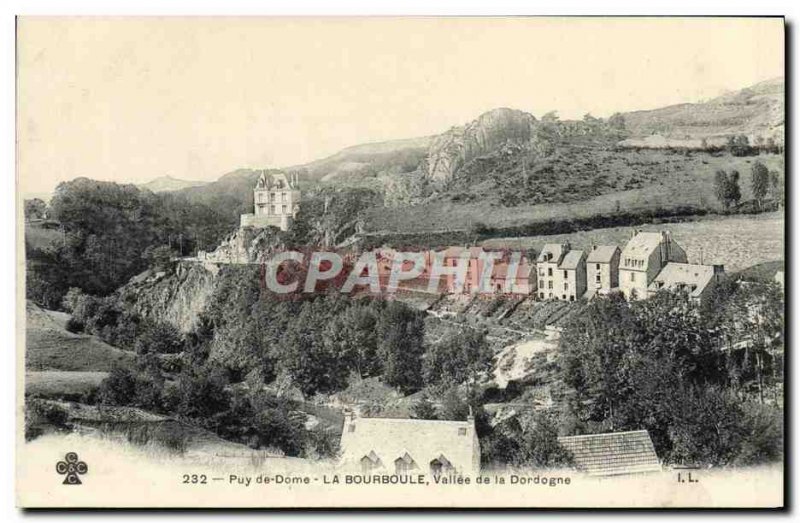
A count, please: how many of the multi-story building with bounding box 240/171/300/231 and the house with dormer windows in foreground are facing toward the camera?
2

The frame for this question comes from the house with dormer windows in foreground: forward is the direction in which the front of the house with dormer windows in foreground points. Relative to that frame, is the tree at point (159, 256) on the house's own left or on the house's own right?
on the house's own right

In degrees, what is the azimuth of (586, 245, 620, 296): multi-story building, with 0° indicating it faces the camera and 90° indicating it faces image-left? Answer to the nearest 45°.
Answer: approximately 45°

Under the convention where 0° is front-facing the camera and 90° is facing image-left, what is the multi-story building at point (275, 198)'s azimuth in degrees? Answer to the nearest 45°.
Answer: approximately 0°

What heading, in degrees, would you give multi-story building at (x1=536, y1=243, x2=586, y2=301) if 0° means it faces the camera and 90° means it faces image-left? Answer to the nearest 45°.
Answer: approximately 45°

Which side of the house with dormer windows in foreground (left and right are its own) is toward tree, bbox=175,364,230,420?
right
